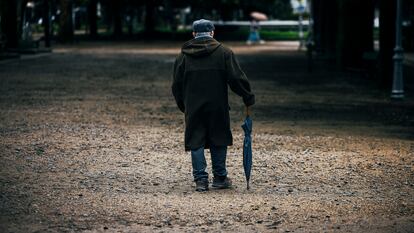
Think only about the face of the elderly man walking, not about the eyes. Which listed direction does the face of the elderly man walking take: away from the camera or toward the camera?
away from the camera

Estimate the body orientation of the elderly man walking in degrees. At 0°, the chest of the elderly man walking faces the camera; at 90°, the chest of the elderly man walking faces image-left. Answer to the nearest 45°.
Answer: approximately 180°

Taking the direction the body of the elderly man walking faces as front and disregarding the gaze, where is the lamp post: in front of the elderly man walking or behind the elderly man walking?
in front
